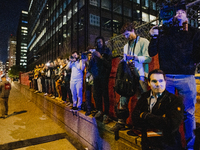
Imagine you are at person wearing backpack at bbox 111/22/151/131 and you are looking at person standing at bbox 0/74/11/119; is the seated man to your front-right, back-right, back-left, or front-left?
back-left

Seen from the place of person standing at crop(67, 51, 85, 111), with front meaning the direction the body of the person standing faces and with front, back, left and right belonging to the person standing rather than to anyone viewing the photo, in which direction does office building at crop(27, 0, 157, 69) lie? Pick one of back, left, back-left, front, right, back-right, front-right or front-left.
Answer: back-right

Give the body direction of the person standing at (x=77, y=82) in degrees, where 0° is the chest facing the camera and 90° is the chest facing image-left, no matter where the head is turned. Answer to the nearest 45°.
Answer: approximately 45°

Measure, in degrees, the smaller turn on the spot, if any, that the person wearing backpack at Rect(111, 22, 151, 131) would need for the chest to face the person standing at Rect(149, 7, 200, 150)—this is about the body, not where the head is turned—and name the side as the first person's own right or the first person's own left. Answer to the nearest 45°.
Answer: approximately 90° to the first person's own left

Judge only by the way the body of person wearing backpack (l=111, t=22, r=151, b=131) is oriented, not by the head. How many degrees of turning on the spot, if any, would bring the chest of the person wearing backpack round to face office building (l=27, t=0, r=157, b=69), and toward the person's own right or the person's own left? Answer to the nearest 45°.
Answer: approximately 135° to the person's own right

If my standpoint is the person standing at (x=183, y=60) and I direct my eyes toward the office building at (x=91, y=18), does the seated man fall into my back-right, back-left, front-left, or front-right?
back-left
